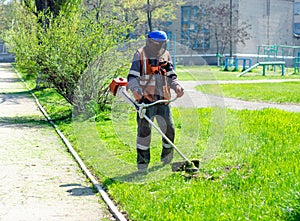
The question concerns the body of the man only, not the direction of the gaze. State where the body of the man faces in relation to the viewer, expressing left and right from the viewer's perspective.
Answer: facing the viewer and to the right of the viewer

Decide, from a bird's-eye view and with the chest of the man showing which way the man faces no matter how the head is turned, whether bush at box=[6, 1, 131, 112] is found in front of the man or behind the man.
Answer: behind
